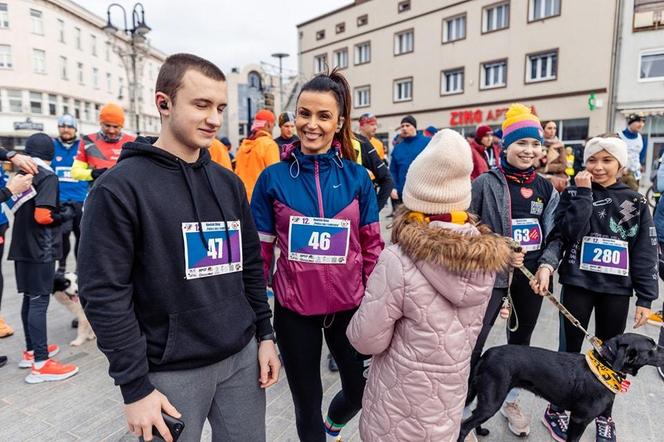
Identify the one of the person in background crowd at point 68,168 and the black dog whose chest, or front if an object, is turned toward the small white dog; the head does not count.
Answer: the person in background crowd

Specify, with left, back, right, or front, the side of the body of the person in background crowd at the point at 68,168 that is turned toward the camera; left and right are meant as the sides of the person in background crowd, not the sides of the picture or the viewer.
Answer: front

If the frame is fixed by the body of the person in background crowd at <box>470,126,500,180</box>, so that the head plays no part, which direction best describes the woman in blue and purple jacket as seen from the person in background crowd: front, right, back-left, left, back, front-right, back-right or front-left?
front-right

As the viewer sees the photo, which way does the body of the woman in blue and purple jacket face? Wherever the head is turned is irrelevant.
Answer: toward the camera

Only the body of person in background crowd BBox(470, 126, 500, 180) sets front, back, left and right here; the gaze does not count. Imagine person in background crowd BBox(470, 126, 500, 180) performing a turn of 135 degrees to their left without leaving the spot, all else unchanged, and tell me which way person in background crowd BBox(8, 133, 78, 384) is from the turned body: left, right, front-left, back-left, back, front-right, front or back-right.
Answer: back-left

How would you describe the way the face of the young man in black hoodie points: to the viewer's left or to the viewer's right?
to the viewer's right

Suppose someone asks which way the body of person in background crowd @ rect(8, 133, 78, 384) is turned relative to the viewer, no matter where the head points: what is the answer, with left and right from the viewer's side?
facing to the right of the viewer

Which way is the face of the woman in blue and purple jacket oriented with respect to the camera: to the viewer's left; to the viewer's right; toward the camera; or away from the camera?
toward the camera

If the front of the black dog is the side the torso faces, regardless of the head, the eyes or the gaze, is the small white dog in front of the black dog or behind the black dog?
behind

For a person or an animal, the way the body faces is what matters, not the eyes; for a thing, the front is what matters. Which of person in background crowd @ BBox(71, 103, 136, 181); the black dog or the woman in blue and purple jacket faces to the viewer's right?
the black dog

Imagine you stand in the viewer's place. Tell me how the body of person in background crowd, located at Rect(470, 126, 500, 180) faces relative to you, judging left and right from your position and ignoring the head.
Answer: facing the viewer and to the right of the viewer

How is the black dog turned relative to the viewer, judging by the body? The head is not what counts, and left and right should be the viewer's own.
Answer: facing to the right of the viewer

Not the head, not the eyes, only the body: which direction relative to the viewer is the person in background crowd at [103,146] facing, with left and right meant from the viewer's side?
facing the viewer

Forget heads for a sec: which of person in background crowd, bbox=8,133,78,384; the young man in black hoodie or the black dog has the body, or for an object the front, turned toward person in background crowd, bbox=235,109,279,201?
person in background crowd, bbox=8,133,78,384
